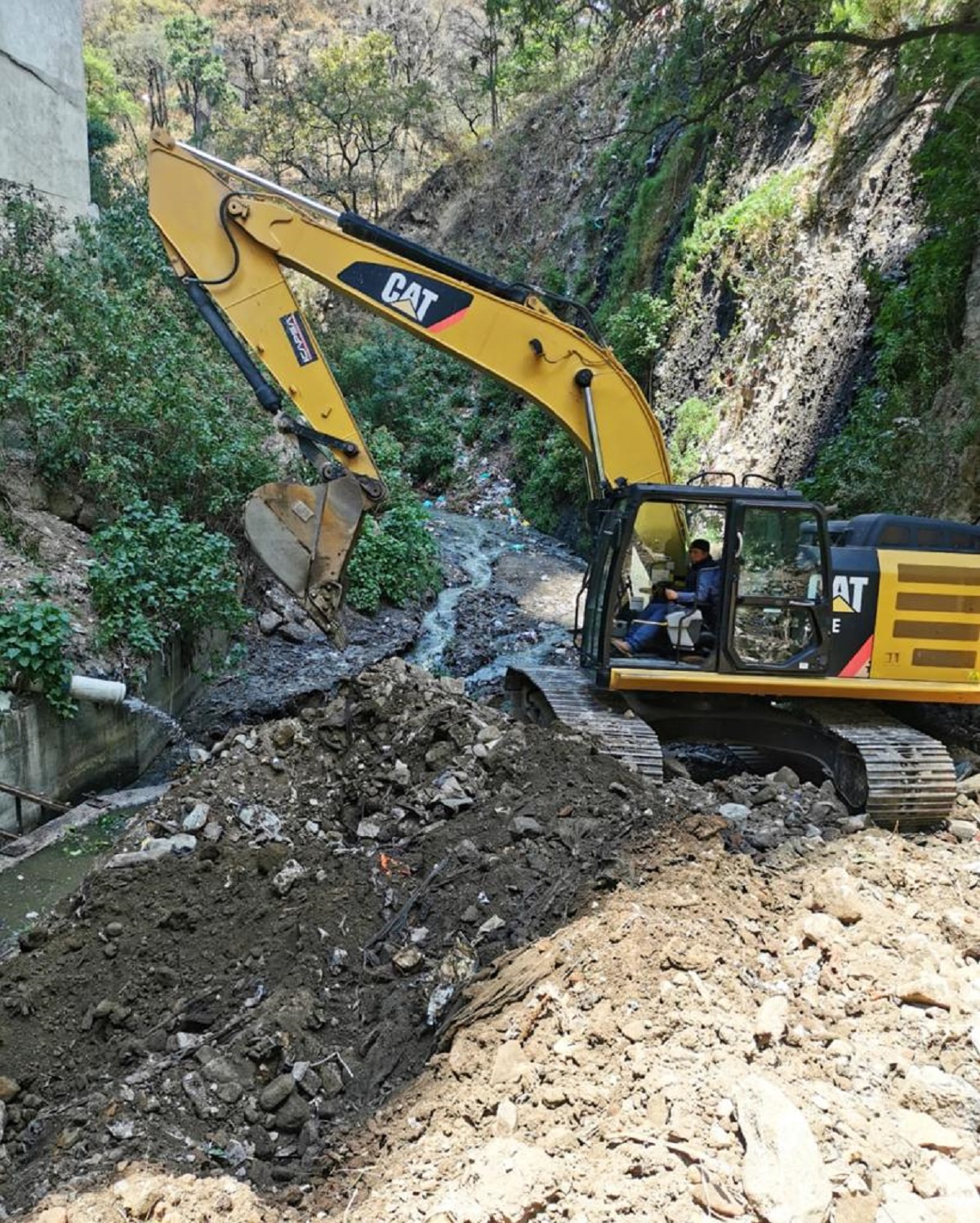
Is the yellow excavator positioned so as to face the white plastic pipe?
yes

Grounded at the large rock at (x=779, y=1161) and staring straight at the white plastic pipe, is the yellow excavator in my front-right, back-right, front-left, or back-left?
front-right

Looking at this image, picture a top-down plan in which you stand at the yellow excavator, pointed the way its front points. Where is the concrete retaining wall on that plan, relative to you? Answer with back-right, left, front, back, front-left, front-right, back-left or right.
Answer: front

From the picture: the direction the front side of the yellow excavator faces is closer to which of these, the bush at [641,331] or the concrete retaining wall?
the concrete retaining wall

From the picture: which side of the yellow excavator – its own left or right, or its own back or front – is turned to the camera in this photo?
left

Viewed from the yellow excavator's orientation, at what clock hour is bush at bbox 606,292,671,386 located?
The bush is roughly at 3 o'clock from the yellow excavator.

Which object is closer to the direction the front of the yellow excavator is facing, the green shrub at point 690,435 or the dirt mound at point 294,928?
the dirt mound

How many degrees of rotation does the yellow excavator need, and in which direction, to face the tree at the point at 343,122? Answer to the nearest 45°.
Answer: approximately 90° to its right

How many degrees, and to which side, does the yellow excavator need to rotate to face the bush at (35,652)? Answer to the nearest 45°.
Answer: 0° — it already faces it

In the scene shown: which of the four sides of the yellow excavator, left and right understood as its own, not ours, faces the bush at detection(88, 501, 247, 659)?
front

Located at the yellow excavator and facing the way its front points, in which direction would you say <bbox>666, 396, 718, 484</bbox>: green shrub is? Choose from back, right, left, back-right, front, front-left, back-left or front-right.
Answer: right
